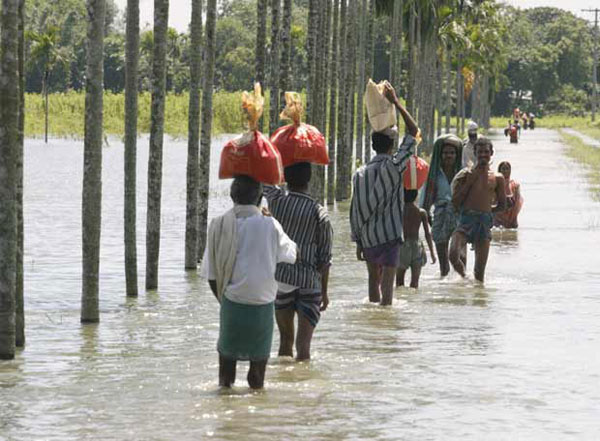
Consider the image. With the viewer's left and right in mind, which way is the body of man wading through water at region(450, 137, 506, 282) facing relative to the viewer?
facing the viewer

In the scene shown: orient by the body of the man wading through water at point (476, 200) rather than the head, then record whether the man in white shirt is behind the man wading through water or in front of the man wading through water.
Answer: in front

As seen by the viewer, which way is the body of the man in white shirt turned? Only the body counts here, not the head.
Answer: away from the camera

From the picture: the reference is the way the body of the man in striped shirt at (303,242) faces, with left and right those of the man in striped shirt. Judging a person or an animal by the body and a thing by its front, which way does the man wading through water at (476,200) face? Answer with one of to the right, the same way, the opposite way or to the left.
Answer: the opposite way

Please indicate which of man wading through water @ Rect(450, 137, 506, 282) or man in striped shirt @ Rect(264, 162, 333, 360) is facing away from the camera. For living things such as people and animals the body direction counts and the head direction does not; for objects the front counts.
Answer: the man in striped shirt

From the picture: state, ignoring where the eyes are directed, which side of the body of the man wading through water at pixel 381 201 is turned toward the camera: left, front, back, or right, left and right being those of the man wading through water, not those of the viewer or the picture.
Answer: back

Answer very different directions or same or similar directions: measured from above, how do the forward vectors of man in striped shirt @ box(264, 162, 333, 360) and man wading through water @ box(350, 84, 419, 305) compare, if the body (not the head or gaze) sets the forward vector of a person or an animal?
same or similar directions

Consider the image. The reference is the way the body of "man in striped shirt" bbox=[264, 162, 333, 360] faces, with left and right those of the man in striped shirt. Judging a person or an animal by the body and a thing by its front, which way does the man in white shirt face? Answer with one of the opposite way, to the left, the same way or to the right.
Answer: the same way

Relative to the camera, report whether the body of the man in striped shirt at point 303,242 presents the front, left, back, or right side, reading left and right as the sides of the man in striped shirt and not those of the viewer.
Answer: back

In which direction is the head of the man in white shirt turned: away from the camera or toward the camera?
away from the camera

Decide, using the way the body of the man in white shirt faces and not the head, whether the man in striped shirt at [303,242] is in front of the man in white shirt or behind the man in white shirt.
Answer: in front

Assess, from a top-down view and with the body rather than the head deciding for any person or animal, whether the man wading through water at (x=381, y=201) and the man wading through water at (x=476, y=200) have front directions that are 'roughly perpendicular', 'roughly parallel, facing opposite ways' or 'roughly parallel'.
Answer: roughly parallel, facing opposite ways

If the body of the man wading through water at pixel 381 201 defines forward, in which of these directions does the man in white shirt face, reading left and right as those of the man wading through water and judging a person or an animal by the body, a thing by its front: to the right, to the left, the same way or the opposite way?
the same way
